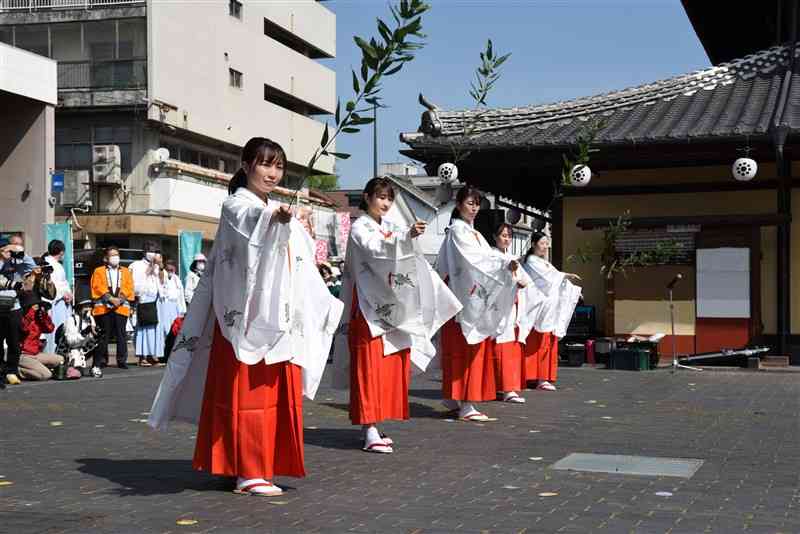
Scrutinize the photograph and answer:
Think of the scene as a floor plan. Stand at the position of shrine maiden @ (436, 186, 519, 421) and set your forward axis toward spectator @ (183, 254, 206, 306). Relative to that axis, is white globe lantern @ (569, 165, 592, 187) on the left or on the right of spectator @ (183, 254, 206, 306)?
right

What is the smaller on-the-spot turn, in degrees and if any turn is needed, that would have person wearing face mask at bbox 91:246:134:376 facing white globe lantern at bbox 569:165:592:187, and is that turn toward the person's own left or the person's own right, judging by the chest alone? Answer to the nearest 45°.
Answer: approximately 90° to the person's own left

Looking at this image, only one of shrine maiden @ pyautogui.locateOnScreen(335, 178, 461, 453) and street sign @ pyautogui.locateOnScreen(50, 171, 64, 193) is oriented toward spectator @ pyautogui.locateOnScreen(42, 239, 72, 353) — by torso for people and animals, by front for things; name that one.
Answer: the street sign

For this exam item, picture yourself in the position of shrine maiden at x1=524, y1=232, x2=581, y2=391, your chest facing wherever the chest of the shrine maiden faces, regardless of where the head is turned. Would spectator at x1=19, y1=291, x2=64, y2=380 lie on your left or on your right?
on your right

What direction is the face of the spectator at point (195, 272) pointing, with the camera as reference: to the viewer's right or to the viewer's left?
to the viewer's right

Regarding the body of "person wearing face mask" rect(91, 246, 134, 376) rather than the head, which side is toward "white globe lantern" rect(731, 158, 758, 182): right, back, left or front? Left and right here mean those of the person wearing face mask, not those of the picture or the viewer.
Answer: left

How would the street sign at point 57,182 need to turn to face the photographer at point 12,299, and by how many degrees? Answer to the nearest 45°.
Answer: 0° — it already faces them

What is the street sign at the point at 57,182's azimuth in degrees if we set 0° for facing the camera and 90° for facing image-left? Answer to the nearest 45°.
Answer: approximately 0°

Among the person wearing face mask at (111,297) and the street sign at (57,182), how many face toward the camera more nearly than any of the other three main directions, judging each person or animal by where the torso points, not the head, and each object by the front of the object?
2
